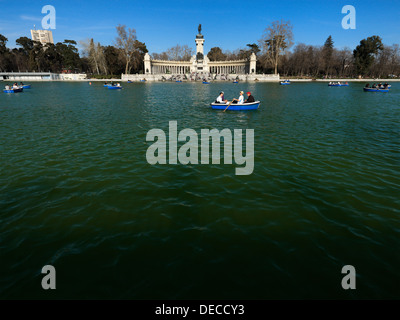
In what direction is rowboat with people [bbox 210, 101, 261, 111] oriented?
to the viewer's right
